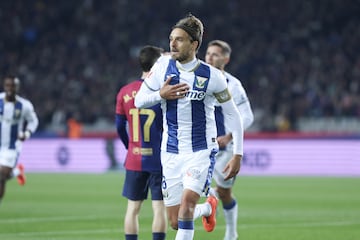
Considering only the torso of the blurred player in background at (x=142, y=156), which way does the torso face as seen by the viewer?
away from the camera

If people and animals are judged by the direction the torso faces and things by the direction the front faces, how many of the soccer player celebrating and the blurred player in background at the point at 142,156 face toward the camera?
1

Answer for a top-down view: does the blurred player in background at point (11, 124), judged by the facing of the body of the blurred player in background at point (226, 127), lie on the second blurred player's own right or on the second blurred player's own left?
on the second blurred player's own right
